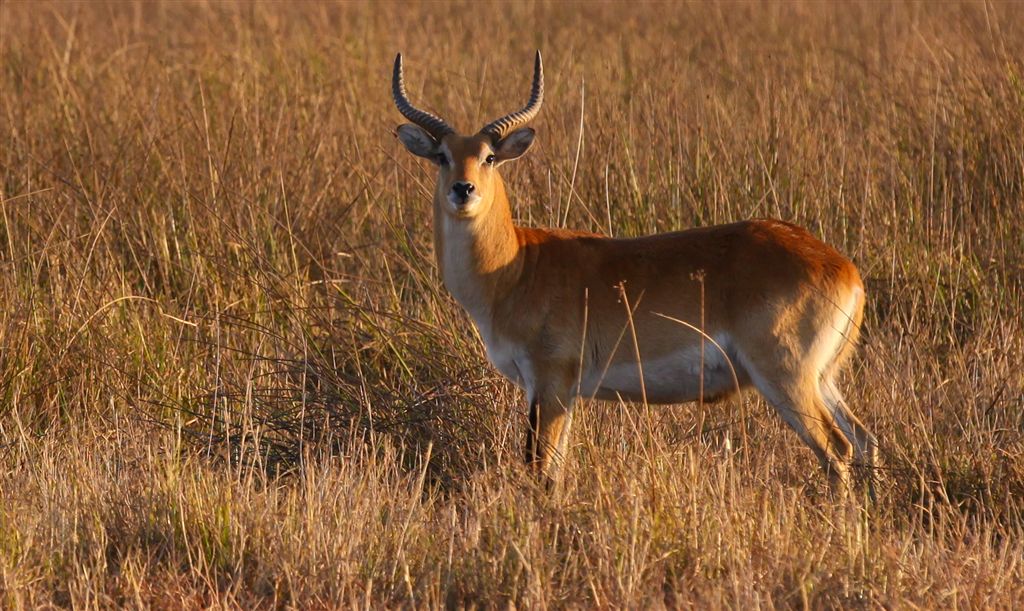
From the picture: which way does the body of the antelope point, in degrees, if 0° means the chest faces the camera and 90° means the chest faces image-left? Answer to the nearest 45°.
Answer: approximately 90°
